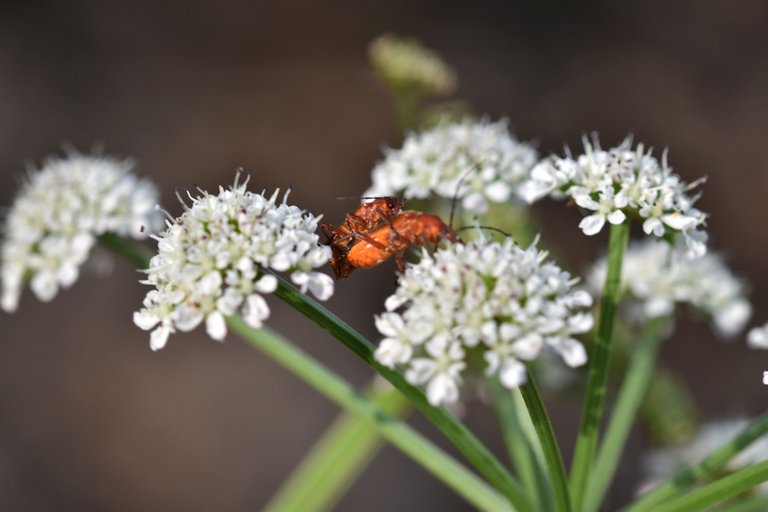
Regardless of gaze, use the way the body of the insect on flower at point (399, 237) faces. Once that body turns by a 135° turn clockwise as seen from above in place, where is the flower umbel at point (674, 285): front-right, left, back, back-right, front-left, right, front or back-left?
back

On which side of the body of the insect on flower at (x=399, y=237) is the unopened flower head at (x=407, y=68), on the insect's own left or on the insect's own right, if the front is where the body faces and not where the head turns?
on the insect's own left

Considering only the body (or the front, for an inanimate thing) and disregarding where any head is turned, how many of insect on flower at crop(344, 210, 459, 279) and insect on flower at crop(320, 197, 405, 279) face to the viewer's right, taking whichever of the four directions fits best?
2

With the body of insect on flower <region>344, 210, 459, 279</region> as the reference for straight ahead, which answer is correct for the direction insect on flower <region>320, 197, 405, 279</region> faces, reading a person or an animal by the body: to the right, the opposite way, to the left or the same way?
the same way

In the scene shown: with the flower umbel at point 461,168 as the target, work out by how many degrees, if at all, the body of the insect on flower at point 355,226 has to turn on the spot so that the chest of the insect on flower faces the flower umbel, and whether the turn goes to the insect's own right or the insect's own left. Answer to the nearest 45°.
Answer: approximately 90° to the insect's own left

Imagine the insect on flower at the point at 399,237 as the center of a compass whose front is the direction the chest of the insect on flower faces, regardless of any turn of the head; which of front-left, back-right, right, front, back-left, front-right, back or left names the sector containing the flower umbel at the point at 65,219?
back-left

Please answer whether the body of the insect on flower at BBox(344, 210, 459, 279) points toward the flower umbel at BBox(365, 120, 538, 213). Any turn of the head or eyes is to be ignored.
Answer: no

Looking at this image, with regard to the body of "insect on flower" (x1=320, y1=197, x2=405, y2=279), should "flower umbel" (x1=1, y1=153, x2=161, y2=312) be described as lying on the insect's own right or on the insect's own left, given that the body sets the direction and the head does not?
on the insect's own left

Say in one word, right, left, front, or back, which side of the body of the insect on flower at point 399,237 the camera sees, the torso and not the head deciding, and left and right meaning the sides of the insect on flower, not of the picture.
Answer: right

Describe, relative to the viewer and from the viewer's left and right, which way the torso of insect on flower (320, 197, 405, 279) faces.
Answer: facing to the right of the viewer
